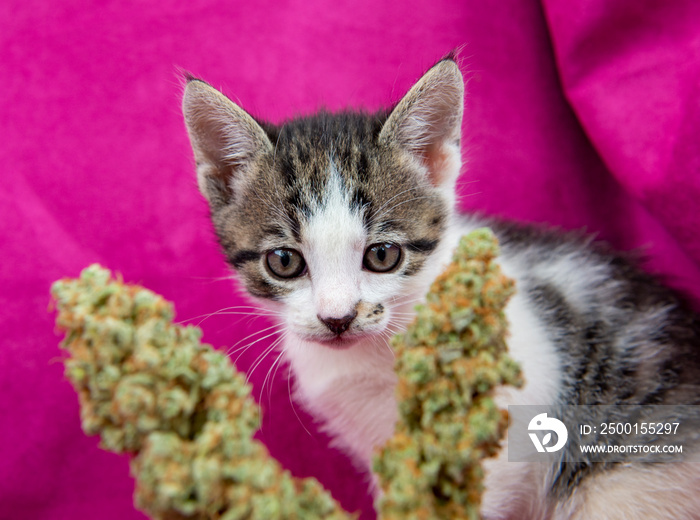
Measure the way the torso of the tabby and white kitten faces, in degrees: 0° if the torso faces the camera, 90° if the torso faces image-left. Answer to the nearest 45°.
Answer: approximately 45°

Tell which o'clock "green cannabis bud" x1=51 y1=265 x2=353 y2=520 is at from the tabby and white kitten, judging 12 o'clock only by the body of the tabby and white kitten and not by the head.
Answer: The green cannabis bud is roughly at 11 o'clock from the tabby and white kitten.
